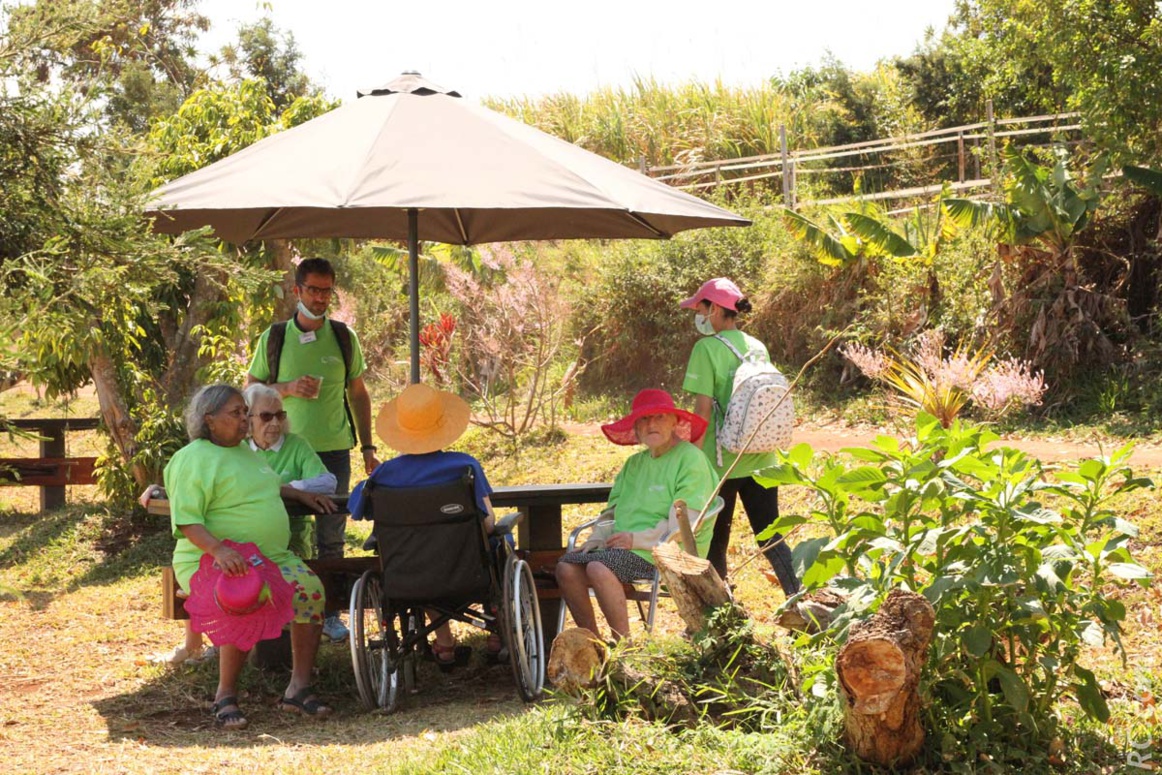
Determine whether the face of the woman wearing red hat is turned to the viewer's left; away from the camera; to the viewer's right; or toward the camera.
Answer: toward the camera

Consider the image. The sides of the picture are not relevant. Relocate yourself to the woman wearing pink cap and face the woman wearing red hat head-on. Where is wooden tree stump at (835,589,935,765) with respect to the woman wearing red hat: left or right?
left

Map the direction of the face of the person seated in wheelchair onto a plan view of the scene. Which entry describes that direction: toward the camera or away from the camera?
away from the camera

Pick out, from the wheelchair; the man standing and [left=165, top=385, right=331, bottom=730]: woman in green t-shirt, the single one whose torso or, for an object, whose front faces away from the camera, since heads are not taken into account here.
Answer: the wheelchair

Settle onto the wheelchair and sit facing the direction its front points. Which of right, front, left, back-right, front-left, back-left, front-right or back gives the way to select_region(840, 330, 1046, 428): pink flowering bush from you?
front-right

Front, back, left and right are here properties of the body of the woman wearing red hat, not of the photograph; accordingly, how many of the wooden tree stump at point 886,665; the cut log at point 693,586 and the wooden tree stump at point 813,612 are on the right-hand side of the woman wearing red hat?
0

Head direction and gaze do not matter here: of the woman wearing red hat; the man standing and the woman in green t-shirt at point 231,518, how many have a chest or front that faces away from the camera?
0

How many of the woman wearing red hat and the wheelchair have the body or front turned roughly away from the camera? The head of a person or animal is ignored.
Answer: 1

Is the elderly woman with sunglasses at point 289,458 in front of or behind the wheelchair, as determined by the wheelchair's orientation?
in front

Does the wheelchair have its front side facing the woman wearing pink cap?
no

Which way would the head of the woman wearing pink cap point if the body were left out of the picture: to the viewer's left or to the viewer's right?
to the viewer's left

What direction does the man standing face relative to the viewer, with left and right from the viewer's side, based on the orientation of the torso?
facing the viewer

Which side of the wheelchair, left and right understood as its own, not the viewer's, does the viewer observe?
back

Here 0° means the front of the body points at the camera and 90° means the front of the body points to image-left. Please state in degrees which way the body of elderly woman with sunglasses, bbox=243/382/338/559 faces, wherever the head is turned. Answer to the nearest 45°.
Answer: approximately 315°

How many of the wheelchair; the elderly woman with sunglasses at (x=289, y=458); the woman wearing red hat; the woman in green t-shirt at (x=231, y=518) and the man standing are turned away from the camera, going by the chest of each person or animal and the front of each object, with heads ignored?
1

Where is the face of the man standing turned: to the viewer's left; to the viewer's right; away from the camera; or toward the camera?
toward the camera

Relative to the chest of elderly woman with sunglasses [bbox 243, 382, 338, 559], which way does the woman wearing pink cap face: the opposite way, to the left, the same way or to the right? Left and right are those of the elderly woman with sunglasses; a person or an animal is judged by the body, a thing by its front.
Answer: the opposite way

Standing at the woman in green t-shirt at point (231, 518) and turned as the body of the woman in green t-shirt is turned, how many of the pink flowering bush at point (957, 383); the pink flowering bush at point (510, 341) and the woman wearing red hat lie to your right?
0

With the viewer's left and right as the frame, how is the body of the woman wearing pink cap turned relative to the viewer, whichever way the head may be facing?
facing away from the viewer and to the left of the viewer

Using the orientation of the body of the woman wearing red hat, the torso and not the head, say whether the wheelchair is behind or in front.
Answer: in front

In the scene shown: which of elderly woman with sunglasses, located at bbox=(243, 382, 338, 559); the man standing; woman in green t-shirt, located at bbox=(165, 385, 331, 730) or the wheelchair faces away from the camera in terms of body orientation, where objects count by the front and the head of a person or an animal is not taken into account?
the wheelchair

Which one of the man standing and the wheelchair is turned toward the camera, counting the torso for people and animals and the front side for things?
the man standing

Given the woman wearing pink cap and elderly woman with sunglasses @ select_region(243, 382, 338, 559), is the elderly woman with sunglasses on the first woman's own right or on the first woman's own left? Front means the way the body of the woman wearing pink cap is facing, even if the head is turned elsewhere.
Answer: on the first woman's own left
